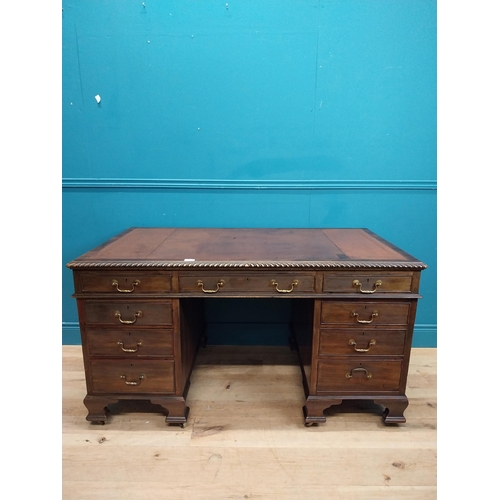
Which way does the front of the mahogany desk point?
toward the camera
